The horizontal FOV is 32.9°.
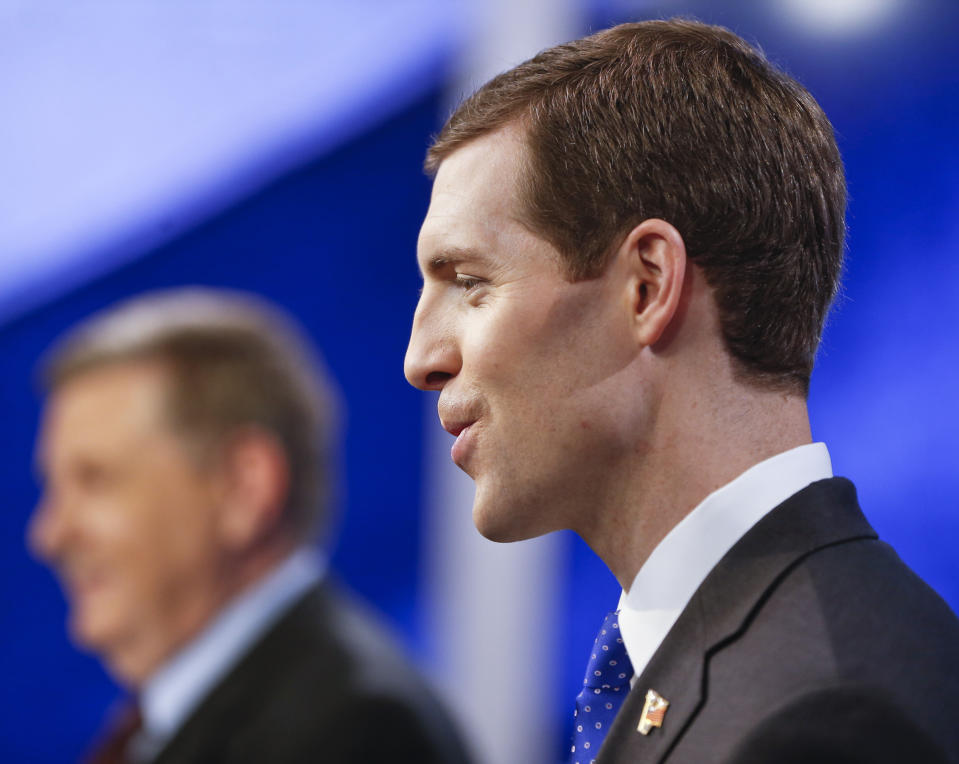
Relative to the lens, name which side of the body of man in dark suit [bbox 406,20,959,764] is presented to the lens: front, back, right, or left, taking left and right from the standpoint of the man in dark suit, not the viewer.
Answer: left

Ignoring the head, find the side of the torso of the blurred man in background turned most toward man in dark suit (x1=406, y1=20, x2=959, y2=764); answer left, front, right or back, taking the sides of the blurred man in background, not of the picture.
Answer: left

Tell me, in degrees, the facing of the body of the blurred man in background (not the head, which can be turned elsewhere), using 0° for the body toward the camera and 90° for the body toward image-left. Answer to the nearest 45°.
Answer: approximately 90°

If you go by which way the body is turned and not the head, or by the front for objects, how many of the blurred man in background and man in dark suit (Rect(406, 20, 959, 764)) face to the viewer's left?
2
